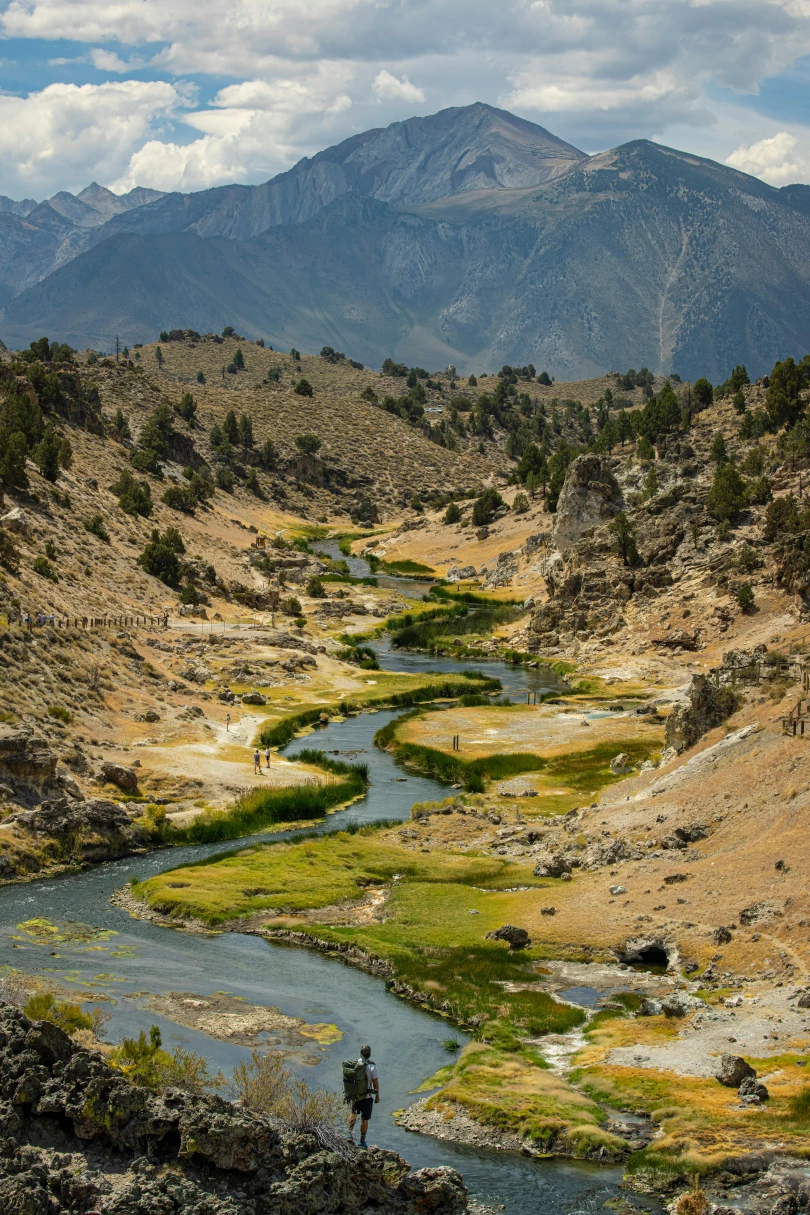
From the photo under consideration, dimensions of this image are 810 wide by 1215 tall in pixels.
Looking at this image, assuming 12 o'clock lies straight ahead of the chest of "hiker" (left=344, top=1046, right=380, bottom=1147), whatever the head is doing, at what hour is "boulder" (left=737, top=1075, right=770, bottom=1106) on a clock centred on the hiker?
The boulder is roughly at 1 o'clock from the hiker.

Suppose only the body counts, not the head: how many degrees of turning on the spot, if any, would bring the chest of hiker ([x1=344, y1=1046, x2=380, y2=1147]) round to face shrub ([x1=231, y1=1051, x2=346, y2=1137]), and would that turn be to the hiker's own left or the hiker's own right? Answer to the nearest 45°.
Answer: approximately 135° to the hiker's own left

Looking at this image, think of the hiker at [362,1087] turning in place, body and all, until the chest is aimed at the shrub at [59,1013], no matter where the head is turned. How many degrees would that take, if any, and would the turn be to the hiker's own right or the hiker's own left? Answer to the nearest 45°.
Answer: approximately 90° to the hiker's own left

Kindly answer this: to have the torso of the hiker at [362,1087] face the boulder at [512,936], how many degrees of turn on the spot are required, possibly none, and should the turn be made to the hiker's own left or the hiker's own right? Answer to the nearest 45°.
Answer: approximately 45° to the hiker's own left

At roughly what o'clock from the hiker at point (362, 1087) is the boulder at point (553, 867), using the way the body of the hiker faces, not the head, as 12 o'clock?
The boulder is roughly at 11 o'clock from the hiker.

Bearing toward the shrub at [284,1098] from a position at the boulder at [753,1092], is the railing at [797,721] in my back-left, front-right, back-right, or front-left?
back-right

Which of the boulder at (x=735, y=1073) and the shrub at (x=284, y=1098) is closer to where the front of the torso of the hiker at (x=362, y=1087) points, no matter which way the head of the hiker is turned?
the boulder

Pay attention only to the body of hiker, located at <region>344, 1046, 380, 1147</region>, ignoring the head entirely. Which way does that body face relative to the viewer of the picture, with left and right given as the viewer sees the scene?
facing away from the viewer and to the right of the viewer

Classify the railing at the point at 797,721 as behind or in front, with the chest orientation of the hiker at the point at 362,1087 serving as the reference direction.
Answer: in front

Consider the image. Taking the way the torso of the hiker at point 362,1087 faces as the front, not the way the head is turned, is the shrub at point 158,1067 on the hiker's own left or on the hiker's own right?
on the hiker's own left
